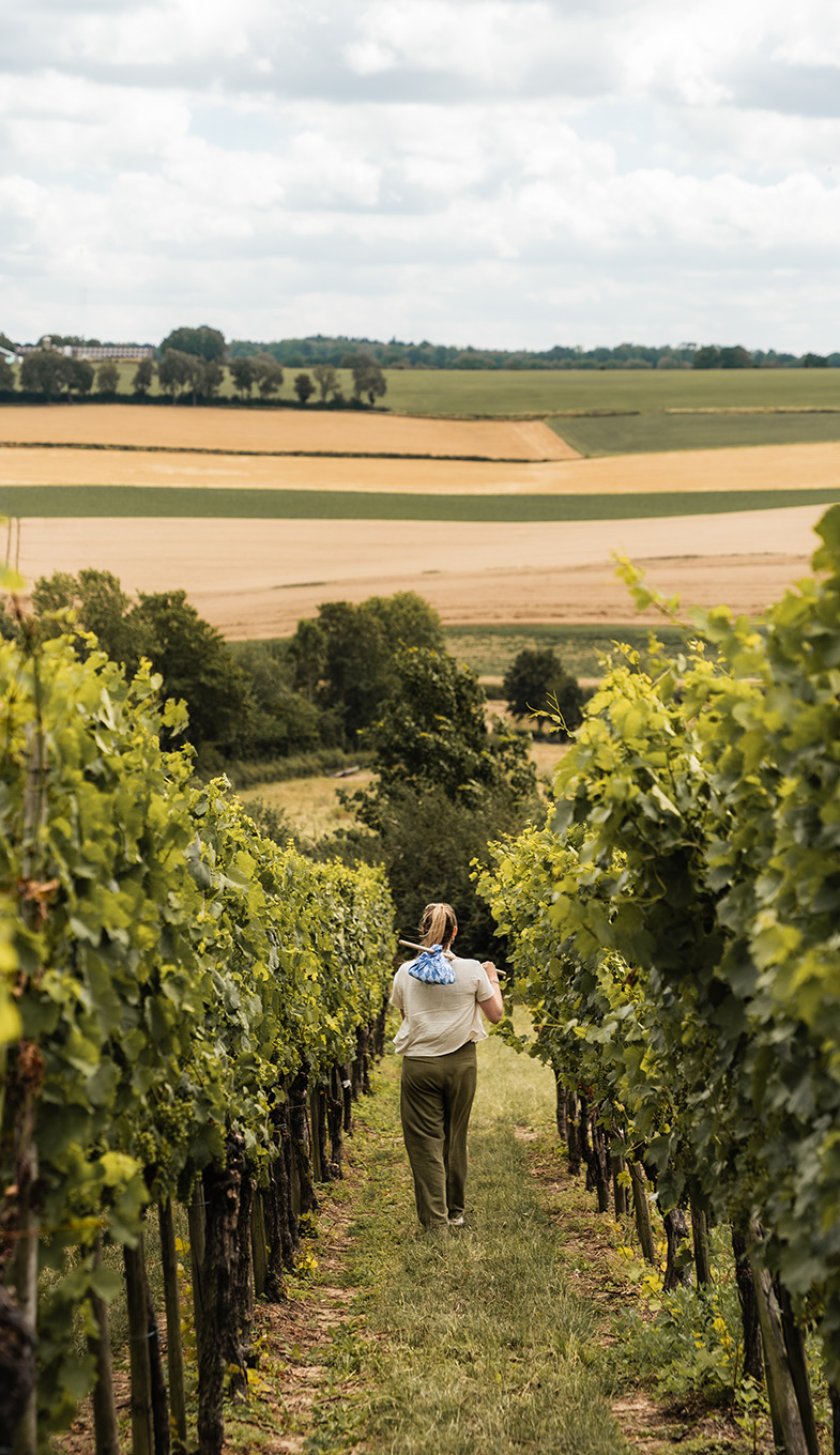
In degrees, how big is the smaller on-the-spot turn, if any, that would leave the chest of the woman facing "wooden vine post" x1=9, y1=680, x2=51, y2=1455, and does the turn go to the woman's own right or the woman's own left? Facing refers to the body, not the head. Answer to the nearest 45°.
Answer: approximately 180°

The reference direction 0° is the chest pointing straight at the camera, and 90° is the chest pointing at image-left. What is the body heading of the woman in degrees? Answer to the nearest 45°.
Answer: approximately 180°

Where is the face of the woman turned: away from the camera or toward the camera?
away from the camera

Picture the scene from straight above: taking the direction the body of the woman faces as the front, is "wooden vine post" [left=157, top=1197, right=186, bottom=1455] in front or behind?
behind
